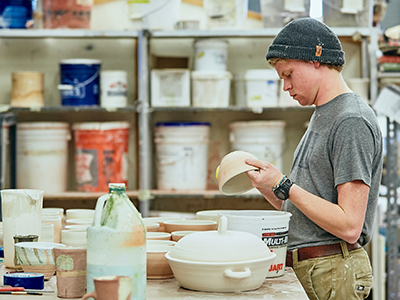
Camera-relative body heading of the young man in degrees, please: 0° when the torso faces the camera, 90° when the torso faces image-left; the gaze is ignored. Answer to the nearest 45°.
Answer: approximately 90°

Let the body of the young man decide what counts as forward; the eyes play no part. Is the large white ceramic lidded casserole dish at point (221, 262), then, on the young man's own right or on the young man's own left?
on the young man's own left

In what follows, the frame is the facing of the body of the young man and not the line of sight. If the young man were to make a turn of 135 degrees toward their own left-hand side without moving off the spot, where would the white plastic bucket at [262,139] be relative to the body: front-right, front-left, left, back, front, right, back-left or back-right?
back-left

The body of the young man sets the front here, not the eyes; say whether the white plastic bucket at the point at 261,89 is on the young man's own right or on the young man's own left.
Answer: on the young man's own right

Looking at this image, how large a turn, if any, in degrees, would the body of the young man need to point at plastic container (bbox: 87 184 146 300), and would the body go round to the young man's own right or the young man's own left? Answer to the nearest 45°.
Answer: approximately 45° to the young man's own left

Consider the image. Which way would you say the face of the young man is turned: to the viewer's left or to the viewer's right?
to the viewer's left

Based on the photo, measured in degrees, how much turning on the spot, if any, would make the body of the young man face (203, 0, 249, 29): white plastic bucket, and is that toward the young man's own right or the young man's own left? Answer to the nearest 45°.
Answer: approximately 90° to the young man's own right

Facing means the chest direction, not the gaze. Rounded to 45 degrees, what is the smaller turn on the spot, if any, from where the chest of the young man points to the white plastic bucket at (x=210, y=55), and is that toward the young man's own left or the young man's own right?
approximately 90° to the young man's own right
